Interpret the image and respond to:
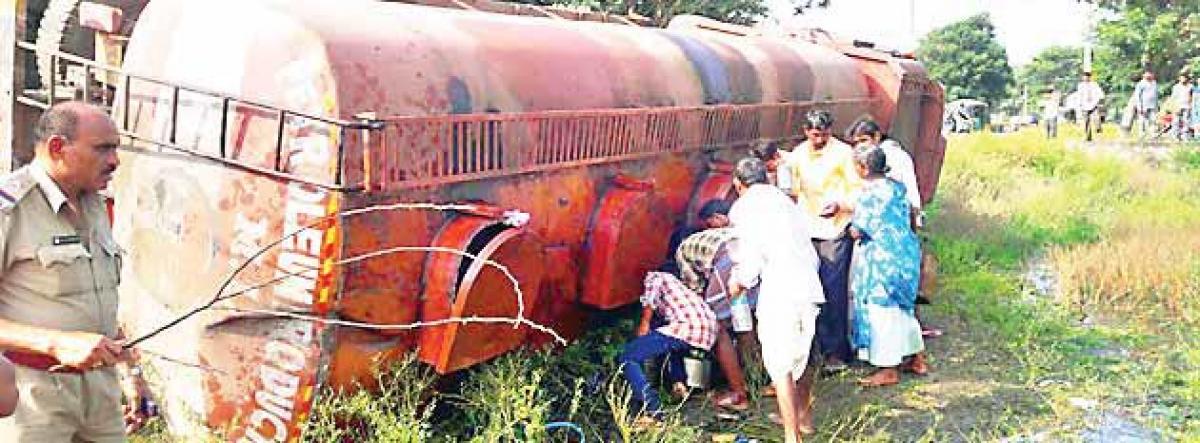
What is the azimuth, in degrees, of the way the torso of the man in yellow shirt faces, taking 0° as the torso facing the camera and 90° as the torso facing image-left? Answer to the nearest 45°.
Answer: approximately 0°

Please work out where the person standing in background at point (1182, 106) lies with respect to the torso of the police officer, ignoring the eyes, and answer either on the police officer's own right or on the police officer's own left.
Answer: on the police officer's own left

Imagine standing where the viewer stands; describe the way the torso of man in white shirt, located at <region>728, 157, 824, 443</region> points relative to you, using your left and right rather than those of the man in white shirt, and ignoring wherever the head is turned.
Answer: facing away from the viewer and to the left of the viewer

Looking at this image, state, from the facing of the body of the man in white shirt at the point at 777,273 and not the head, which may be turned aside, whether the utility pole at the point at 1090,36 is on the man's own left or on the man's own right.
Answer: on the man's own right

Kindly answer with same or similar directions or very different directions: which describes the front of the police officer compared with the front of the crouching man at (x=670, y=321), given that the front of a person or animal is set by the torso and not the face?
very different directions

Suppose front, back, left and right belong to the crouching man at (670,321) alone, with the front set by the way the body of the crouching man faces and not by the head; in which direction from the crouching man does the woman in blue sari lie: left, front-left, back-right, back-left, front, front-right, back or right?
back-right

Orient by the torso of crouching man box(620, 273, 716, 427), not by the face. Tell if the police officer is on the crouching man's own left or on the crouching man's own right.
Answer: on the crouching man's own left

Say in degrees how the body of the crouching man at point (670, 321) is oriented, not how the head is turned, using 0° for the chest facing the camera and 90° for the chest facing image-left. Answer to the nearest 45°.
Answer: approximately 90°
